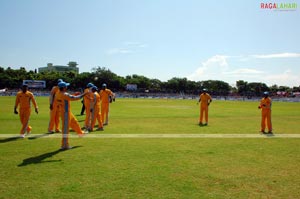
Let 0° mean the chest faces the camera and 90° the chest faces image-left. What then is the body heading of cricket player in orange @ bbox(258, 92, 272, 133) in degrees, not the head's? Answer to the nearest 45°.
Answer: approximately 45°
